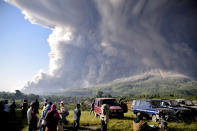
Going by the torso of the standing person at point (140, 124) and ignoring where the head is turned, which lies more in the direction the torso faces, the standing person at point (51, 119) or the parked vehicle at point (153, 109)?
the parked vehicle

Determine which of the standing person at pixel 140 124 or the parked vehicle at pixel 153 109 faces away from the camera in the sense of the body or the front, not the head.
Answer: the standing person

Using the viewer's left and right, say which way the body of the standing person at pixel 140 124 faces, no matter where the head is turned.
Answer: facing away from the viewer

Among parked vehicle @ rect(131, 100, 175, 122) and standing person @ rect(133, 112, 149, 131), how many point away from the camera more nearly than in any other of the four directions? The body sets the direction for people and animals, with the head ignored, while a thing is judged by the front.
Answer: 1

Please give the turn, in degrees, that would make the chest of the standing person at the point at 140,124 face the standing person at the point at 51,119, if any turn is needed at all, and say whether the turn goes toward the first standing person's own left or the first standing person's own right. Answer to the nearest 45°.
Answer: approximately 90° to the first standing person's own left

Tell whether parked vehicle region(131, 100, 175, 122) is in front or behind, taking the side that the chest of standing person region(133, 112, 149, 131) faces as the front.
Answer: in front
